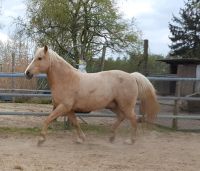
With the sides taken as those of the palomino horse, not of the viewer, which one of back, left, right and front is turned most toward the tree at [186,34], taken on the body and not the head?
right

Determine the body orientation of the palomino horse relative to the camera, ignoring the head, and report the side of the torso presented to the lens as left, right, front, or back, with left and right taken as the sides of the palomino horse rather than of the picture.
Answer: left

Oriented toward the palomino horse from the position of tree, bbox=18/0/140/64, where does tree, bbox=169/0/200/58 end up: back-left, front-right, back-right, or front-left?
back-left

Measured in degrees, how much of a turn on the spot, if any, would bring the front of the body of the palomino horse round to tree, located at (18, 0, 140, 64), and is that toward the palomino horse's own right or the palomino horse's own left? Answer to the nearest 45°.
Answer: approximately 90° to the palomino horse's own right
